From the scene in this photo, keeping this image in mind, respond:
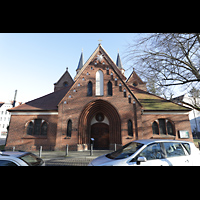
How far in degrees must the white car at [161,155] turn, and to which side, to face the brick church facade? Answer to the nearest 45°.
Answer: approximately 90° to its right

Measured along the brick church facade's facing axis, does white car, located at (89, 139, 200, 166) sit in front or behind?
in front

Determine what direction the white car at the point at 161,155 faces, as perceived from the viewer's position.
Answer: facing the viewer and to the left of the viewer

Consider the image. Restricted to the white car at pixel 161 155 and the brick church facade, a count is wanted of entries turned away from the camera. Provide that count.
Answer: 0

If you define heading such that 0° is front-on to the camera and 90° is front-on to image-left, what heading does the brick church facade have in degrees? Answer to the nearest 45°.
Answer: approximately 0°
